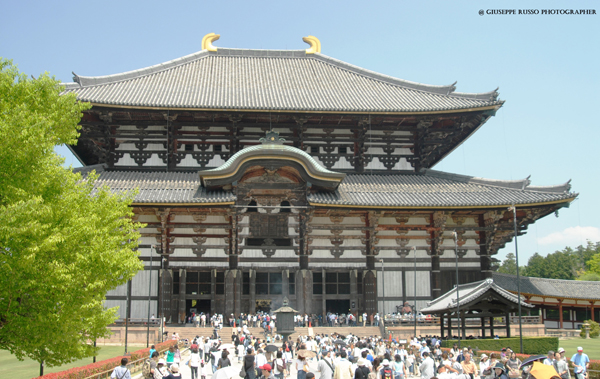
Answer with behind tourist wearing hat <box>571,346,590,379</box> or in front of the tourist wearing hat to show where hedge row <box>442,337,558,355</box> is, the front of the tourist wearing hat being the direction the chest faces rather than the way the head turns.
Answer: behind

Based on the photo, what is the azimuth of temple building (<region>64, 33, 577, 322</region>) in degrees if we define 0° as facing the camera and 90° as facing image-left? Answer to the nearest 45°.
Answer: approximately 0°

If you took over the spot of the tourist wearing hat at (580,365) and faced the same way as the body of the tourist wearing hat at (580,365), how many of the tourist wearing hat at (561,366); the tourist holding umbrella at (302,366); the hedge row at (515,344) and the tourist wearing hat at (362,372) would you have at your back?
1

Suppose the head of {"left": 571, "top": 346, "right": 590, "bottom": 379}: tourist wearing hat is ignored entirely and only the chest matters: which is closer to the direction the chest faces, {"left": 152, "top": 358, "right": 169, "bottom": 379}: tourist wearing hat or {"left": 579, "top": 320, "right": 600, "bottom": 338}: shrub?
the tourist wearing hat

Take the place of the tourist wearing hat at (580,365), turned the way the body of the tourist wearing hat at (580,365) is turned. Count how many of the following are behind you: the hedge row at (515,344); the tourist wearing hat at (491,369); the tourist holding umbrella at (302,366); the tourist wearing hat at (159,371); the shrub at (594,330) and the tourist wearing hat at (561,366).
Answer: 2

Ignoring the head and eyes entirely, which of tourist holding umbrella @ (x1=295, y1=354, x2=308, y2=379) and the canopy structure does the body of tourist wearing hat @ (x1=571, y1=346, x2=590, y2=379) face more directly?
the tourist holding umbrella

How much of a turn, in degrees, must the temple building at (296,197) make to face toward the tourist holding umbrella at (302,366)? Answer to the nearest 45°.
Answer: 0° — it already faces them
